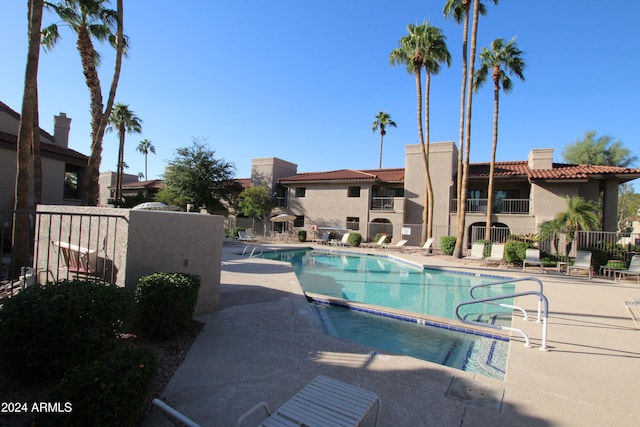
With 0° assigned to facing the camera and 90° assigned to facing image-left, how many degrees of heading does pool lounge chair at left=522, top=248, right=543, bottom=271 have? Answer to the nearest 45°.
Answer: approximately 0°

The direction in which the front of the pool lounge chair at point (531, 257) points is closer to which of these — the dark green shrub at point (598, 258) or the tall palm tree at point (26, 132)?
the tall palm tree

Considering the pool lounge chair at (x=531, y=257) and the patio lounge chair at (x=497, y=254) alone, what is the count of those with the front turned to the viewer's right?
0

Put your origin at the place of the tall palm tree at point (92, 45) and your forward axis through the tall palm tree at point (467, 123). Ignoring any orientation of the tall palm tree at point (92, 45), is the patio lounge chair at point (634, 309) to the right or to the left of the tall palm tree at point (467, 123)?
right

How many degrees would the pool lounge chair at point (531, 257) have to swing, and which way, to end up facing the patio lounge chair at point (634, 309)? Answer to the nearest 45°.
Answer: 0° — it already faces it

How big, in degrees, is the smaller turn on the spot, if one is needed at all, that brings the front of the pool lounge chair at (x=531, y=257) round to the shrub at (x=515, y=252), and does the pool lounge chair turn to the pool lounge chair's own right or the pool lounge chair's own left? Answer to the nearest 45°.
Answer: approximately 135° to the pool lounge chair's own right

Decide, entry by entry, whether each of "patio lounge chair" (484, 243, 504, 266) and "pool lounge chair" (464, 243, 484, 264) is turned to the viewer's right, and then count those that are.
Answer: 0
